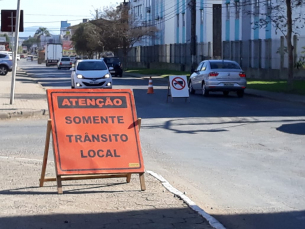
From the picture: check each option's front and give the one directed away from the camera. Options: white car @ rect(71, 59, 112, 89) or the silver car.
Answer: the silver car

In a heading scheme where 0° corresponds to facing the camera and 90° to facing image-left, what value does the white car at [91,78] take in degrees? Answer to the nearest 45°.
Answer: approximately 0°

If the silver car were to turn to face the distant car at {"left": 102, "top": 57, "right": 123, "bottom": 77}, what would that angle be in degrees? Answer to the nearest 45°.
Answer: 0° — it already faces it

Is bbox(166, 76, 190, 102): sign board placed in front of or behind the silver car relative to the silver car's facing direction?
behind

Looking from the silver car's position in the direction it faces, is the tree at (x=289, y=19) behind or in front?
in front

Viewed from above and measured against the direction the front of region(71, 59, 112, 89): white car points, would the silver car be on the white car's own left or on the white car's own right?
on the white car's own left

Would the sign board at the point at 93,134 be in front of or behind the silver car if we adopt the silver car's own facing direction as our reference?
behind

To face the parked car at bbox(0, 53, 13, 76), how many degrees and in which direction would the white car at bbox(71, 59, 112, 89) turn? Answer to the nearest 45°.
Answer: approximately 180°

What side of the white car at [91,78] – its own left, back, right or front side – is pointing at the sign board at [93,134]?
front

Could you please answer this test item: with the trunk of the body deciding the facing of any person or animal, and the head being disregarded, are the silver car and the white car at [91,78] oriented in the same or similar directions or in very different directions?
very different directions

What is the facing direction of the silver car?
away from the camera

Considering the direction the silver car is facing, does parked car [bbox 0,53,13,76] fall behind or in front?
in front

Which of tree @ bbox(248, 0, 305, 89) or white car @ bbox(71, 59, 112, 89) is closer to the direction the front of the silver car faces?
the tree

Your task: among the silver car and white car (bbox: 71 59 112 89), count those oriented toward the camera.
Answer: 1
